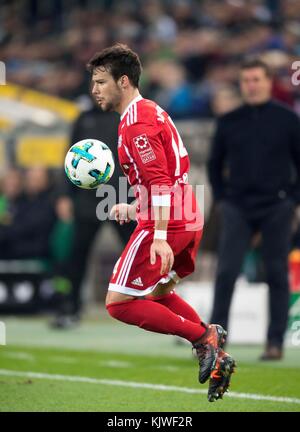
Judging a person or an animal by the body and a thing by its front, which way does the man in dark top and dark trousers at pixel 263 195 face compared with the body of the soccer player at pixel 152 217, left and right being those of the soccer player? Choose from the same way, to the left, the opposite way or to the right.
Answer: to the left

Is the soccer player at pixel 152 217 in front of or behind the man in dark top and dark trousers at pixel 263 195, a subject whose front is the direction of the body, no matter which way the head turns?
in front

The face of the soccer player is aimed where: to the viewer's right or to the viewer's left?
to the viewer's left

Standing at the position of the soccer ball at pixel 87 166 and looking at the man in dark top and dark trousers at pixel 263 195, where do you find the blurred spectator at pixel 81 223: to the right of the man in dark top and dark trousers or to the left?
left

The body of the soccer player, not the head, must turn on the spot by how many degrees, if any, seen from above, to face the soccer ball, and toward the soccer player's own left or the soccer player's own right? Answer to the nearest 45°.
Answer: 0° — they already face it

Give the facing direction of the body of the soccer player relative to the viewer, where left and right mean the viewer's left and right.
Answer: facing to the left of the viewer

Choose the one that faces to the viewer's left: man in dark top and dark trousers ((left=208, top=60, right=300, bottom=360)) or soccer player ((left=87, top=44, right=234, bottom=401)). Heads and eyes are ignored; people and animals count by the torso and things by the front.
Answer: the soccer player

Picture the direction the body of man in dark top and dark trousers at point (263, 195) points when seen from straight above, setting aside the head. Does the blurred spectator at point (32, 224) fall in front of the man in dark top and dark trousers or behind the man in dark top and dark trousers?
behind

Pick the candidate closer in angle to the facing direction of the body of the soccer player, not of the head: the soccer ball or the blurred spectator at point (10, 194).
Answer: the soccer ball

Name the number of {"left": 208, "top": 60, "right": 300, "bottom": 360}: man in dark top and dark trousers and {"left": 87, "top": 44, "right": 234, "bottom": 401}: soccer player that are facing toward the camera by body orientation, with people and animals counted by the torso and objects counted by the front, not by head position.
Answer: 1

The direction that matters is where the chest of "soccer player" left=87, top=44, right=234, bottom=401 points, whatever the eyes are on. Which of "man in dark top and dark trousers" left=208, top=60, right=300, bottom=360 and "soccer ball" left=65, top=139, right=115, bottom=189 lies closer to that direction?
the soccer ball
